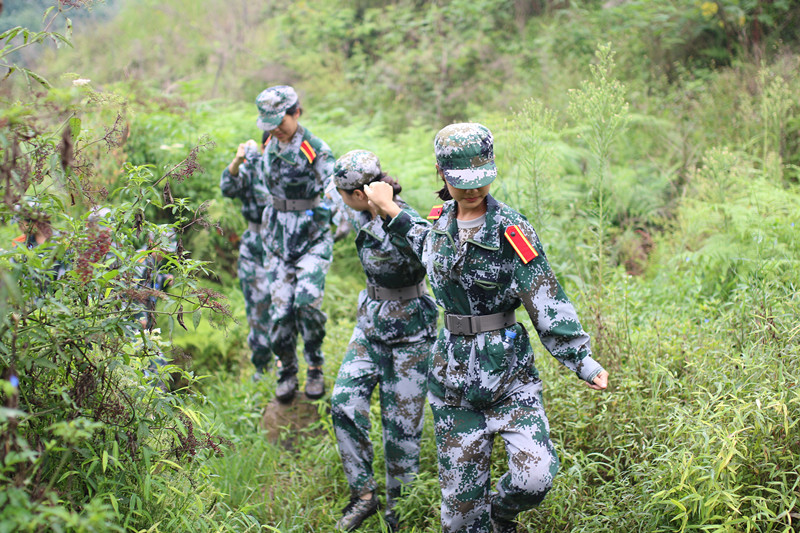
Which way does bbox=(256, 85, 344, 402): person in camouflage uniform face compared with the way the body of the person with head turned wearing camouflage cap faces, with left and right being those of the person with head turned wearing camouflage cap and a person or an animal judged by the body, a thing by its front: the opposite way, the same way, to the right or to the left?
the same way

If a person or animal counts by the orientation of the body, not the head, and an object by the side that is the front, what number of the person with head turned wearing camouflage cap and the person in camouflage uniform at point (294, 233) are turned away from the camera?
0

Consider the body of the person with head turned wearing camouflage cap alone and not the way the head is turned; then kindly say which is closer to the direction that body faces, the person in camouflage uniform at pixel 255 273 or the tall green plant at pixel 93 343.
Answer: the tall green plant

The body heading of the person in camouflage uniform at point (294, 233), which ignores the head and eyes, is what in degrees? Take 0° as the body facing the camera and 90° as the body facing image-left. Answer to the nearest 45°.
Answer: approximately 45°

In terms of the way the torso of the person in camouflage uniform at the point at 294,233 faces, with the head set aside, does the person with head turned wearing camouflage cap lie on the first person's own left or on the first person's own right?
on the first person's own left

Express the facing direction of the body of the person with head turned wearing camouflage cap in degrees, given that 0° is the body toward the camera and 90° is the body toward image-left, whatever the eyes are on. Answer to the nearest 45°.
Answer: approximately 45°

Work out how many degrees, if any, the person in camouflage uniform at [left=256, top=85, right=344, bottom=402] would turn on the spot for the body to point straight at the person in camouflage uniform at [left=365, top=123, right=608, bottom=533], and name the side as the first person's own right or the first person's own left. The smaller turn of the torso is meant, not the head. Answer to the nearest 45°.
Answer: approximately 45° to the first person's own left
